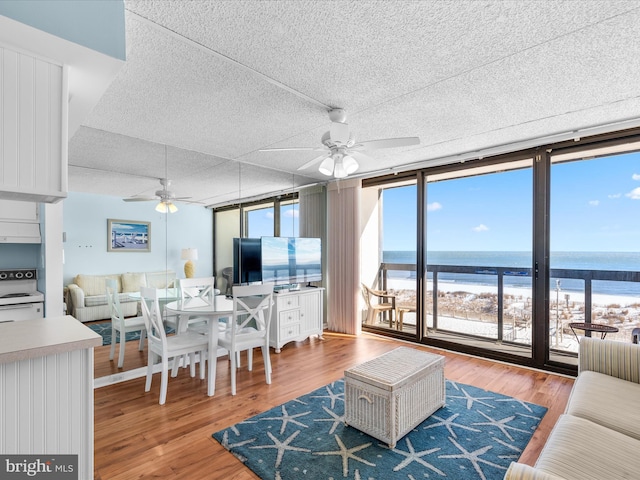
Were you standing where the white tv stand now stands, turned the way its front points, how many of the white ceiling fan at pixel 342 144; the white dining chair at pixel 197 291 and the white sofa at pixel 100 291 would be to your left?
0

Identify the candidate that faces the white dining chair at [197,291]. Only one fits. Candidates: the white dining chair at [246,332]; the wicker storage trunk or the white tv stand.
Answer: the white dining chair at [246,332]

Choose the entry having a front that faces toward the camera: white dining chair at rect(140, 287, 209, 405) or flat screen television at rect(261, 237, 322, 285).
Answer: the flat screen television

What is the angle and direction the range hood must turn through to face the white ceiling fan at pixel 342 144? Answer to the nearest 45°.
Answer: approximately 45° to its left

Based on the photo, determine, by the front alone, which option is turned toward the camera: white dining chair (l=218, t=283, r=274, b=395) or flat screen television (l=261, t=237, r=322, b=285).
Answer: the flat screen television

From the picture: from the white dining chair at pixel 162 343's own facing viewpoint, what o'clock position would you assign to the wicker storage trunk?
The wicker storage trunk is roughly at 3 o'clock from the white dining chair.

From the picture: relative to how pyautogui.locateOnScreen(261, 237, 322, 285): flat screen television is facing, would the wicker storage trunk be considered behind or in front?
in front

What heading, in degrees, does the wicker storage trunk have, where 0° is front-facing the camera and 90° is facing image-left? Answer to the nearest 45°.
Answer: approximately 315°

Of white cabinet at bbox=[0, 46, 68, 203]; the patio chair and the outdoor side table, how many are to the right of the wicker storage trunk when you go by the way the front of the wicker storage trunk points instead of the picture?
1

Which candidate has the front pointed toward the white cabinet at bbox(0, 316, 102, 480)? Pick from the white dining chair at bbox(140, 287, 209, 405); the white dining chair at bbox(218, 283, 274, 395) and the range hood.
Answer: the range hood

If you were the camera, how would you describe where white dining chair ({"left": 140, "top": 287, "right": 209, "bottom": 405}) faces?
facing away from the viewer and to the right of the viewer

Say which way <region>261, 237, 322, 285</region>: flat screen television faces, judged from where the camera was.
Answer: facing the viewer

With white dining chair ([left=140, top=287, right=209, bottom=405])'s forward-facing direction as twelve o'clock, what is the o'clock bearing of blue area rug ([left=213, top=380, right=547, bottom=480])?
The blue area rug is roughly at 3 o'clock from the white dining chair.

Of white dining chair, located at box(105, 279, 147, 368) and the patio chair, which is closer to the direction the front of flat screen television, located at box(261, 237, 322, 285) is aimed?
the white dining chair

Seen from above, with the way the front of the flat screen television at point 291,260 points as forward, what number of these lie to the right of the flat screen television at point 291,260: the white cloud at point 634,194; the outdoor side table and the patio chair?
0

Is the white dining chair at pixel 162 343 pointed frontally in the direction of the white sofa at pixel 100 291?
no

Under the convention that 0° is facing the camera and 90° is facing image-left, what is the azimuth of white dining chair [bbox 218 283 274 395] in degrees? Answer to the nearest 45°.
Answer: approximately 135°
